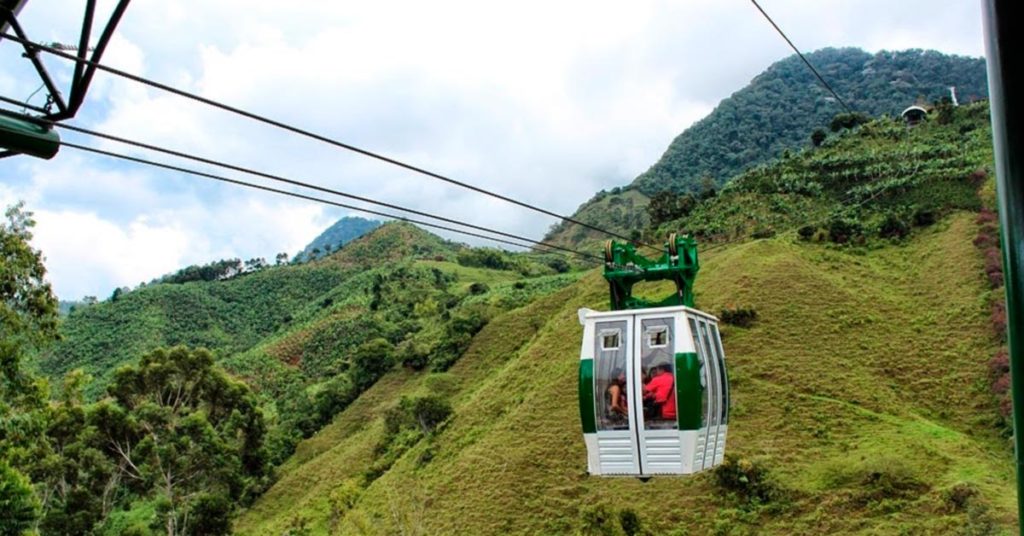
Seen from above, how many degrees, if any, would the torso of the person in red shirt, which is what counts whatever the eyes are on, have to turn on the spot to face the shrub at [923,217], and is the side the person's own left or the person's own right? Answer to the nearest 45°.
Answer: approximately 90° to the person's own right

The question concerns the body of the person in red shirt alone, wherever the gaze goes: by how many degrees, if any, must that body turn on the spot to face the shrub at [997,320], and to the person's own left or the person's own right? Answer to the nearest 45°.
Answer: approximately 135° to the person's own right

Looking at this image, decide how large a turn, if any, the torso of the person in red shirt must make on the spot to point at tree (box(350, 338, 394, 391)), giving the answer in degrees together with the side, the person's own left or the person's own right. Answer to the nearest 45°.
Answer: approximately 45° to the person's own right

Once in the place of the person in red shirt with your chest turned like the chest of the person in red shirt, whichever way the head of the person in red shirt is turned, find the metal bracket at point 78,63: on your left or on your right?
on your left

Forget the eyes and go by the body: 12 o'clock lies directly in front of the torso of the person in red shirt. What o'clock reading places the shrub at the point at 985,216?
The shrub is roughly at 4 o'clock from the person in red shirt.

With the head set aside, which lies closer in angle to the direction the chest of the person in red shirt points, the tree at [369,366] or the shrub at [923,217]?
the tree

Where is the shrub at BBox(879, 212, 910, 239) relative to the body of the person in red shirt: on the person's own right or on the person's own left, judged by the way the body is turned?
on the person's own right

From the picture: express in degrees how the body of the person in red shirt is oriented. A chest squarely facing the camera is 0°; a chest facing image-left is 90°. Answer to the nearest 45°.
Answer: approximately 90°

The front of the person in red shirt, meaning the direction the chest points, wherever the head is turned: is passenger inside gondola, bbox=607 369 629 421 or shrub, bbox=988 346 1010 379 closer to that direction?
the passenger inside gondola

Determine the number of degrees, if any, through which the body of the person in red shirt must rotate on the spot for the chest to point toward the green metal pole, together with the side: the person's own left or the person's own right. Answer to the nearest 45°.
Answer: approximately 90° to the person's own left

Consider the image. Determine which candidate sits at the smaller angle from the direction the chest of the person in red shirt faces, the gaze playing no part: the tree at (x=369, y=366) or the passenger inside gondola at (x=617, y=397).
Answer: the passenger inside gondola
